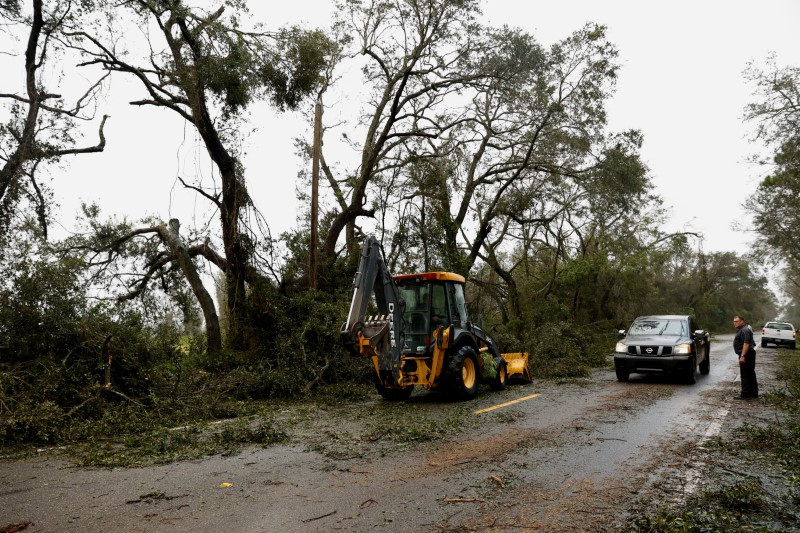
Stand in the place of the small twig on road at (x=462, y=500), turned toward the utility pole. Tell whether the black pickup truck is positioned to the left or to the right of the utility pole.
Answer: right

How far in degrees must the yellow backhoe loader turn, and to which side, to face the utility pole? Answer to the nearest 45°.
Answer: approximately 90° to its left

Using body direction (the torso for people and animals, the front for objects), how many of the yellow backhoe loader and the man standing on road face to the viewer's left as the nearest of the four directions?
1

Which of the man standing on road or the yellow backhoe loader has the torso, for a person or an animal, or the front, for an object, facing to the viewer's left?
the man standing on road

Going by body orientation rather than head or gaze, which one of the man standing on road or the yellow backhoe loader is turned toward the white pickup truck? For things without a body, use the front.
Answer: the yellow backhoe loader

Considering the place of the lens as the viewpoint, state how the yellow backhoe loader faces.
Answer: facing away from the viewer and to the right of the viewer

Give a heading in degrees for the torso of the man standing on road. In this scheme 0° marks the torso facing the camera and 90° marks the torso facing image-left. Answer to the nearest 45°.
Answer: approximately 90°

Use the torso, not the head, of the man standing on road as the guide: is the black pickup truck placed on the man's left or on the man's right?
on the man's right

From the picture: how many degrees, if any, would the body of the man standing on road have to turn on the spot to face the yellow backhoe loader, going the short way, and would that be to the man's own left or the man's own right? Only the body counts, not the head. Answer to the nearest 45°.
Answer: approximately 45° to the man's own left

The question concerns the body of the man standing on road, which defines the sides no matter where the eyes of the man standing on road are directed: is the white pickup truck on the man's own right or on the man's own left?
on the man's own right
